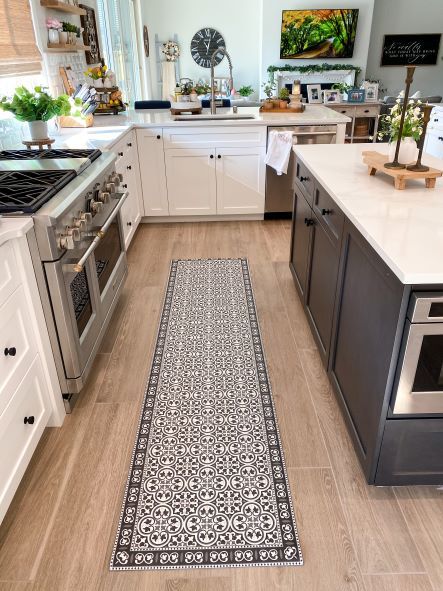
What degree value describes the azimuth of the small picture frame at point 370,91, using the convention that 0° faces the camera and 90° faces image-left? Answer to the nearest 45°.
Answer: approximately 0°

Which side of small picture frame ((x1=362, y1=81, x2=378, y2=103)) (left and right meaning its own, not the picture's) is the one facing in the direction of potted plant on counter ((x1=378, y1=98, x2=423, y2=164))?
front

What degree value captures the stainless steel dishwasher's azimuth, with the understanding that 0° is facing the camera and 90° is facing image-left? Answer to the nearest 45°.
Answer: approximately 0°

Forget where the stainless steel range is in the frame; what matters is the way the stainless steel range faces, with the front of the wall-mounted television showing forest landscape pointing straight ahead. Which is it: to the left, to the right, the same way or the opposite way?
to the left

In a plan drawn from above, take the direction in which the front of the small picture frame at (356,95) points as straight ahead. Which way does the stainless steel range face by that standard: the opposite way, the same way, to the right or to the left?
to the left

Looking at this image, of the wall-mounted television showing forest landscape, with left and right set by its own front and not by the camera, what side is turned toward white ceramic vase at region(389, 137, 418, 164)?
front

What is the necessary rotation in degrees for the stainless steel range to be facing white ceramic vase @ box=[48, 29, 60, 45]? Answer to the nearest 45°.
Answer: approximately 135° to its left

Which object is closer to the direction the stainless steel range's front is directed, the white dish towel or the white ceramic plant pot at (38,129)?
the white dish towel

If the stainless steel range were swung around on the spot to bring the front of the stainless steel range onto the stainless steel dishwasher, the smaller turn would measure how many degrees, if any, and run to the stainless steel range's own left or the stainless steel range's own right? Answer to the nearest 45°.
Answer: approximately 90° to the stainless steel range's own left

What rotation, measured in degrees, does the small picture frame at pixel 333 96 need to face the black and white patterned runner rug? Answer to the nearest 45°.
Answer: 0° — it already faces it
